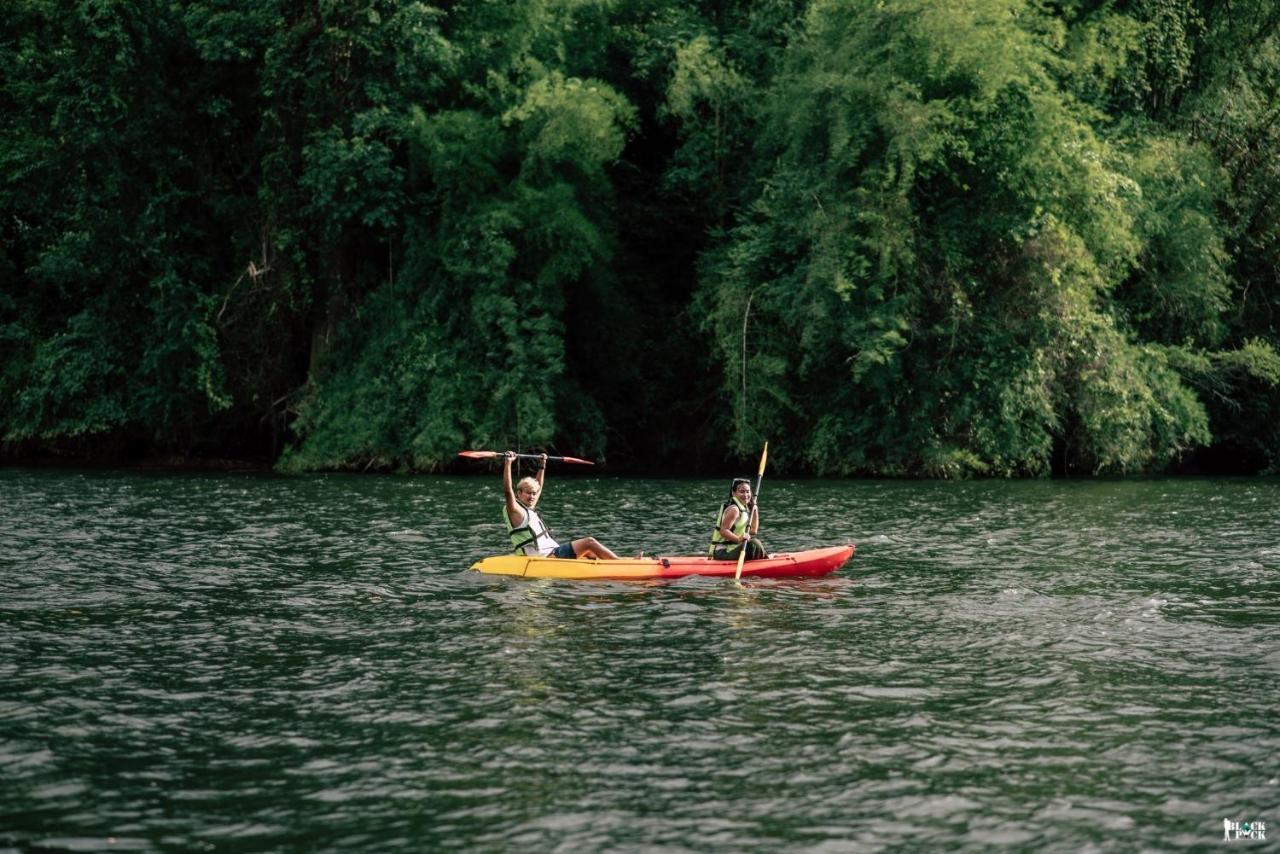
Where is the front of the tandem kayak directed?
to the viewer's right
